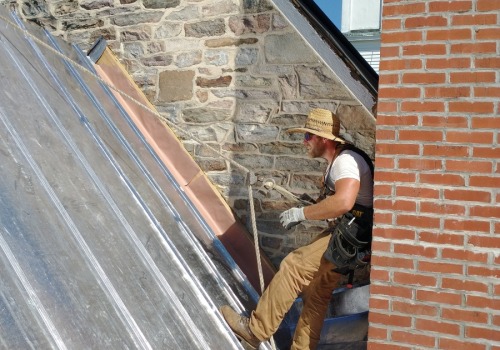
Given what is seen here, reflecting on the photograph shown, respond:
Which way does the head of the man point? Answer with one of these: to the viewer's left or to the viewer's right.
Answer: to the viewer's left

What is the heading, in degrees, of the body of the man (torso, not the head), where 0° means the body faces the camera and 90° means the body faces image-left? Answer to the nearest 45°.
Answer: approximately 90°

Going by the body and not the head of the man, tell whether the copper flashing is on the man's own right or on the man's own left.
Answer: on the man's own right
